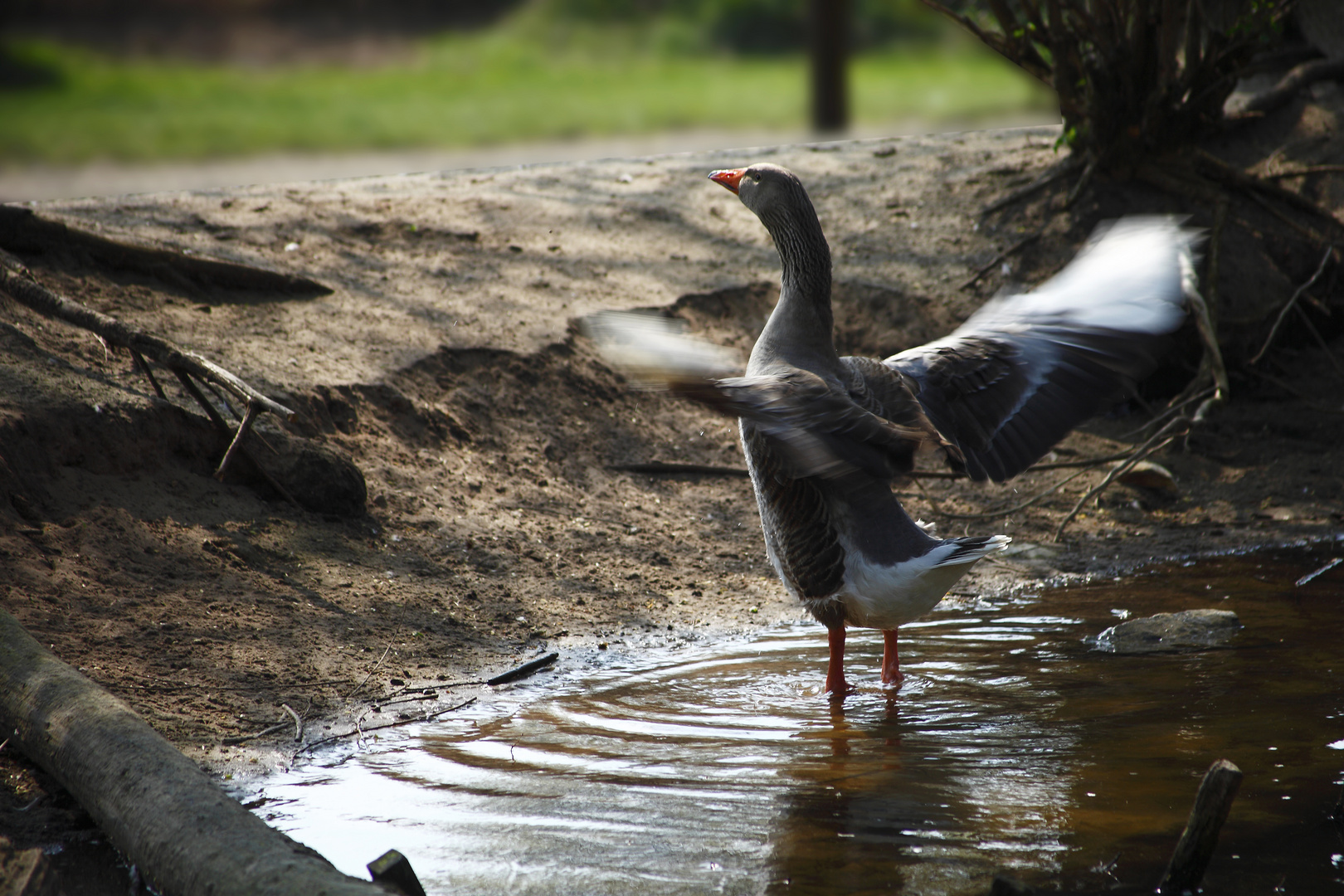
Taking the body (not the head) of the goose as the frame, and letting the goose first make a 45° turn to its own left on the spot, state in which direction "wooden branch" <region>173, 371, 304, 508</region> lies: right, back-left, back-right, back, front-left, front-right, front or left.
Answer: front

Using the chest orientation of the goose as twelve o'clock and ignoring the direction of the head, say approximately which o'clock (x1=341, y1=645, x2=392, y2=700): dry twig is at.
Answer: The dry twig is roughly at 10 o'clock from the goose.

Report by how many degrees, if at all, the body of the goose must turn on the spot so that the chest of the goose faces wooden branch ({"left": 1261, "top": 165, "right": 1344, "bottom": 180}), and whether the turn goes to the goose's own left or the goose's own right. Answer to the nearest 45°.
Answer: approximately 90° to the goose's own right

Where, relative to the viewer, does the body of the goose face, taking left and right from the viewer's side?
facing away from the viewer and to the left of the viewer

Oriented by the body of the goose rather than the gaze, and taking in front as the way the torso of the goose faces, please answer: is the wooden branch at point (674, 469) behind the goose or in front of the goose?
in front
